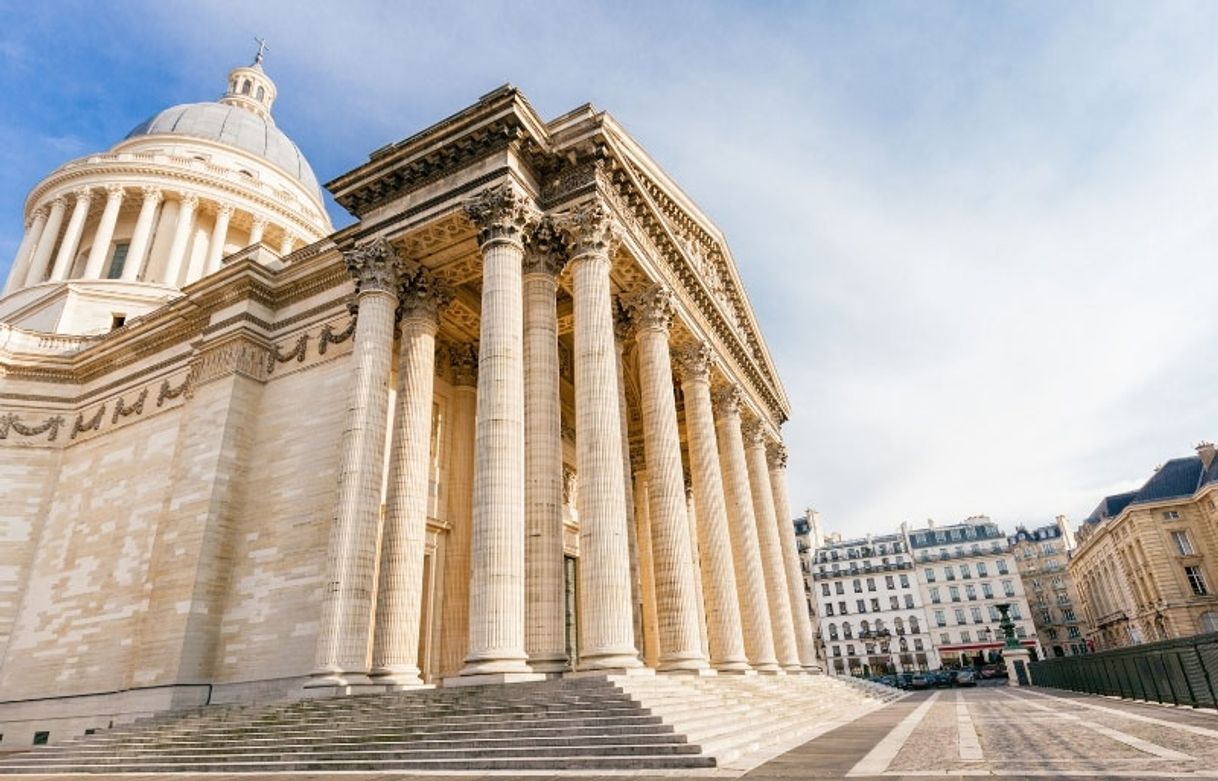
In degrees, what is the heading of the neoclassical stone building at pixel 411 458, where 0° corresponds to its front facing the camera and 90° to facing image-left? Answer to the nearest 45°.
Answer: approximately 315°

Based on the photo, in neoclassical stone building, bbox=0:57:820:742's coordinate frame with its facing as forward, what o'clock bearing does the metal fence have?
The metal fence is roughly at 11 o'clock from the neoclassical stone building.
